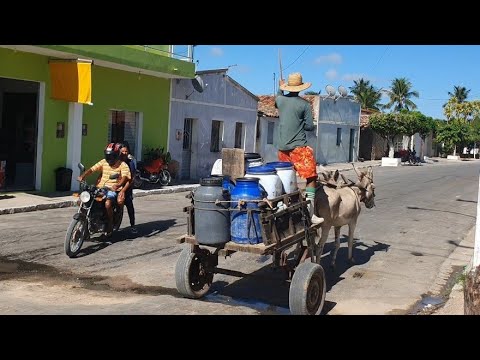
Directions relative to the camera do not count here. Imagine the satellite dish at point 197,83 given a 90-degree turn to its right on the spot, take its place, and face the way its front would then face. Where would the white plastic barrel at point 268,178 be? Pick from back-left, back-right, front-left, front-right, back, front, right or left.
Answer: front-left

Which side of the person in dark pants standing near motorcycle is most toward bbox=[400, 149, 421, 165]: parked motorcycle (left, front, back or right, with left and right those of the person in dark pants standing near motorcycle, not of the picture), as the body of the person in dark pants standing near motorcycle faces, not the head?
back

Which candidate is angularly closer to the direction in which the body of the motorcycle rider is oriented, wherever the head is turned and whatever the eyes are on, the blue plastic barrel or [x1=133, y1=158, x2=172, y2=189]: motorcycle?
the blue plastic barrel

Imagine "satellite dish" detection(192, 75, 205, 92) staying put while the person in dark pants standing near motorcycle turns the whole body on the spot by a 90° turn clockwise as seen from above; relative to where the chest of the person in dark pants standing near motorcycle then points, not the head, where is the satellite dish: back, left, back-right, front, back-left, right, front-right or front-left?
front-right

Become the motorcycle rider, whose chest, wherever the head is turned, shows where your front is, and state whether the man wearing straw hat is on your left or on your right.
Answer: on your left

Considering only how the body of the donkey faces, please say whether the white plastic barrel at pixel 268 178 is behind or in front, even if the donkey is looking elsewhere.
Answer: behind

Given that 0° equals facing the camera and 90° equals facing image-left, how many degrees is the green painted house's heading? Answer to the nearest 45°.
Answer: approximately 315°

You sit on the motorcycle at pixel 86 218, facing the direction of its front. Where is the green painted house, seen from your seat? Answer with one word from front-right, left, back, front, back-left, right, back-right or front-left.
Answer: back-right

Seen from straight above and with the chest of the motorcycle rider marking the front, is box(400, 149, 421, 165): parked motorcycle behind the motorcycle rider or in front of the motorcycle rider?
behind

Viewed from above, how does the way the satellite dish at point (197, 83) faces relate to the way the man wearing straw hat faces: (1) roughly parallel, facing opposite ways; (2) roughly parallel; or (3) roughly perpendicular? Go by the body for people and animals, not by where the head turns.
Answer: roughly perpendicular

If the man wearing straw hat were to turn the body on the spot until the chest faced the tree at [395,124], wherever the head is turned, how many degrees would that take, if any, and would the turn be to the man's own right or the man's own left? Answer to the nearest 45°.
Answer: approximately 45° to the man's own left

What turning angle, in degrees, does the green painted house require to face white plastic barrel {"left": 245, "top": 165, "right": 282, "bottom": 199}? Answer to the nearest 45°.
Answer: approximately 45° to its right

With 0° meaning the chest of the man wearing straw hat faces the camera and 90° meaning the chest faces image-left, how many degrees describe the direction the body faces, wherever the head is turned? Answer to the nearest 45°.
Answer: approximately 225°

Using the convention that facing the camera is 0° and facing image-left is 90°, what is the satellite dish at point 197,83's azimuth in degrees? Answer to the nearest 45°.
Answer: approximately 315°
